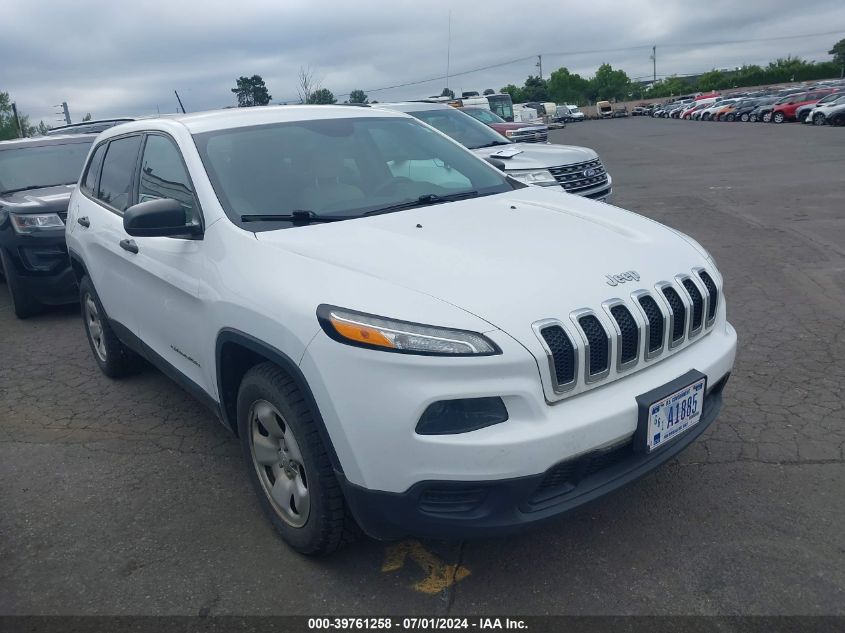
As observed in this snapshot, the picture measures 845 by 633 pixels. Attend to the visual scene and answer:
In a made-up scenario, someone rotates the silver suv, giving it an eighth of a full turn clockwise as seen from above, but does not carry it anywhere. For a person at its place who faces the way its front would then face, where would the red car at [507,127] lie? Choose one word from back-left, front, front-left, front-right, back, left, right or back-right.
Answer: back

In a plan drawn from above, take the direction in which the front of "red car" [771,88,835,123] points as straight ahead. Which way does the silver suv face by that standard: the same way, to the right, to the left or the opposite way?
to the left

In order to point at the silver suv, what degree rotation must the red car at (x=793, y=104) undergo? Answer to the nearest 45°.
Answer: approximately 45° to its left

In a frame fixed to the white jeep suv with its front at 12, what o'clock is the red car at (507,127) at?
The red car is roughly at 8 o'clock from the white jeep suv.

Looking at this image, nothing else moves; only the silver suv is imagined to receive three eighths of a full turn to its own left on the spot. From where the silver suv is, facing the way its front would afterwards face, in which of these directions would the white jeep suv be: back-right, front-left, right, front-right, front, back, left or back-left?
back

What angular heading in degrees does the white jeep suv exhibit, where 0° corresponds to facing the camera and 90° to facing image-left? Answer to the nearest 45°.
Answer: approximately 315°

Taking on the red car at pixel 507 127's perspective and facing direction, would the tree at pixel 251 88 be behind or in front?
behind

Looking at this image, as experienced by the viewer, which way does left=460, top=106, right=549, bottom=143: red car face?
facing the viewer and to the right of the viewer

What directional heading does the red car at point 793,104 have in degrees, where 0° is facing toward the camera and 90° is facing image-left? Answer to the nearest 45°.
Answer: approximately 45°

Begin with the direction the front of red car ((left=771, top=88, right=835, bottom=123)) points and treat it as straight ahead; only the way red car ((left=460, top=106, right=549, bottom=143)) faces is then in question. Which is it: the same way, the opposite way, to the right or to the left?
to the left

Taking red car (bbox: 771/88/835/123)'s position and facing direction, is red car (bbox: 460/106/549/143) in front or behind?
in front
